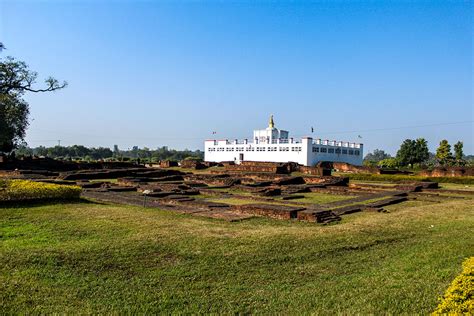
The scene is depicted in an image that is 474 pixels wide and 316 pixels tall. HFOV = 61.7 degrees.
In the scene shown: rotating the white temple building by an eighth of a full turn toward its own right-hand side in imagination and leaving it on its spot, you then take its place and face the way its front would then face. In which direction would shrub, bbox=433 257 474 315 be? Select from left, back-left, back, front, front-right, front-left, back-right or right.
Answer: left

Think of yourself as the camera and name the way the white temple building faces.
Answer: facing the viewer and to the left of the viewer

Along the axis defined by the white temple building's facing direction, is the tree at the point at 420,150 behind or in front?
behind

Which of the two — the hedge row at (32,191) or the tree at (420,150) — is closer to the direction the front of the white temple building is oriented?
the hedge row

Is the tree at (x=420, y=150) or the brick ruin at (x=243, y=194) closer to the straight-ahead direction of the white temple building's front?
the brick ruin

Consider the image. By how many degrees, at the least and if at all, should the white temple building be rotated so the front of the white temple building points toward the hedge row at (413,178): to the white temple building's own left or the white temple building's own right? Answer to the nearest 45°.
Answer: approximately 45° to the white temple building's own left

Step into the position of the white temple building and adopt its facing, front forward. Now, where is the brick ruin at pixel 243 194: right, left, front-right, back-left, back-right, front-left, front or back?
front-left

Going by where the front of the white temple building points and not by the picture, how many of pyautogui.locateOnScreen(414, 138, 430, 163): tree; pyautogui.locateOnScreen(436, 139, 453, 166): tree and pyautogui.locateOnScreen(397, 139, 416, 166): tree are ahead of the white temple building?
0

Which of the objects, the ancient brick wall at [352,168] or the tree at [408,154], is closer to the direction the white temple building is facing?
the ancient brick wall

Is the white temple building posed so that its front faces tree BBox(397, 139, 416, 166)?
no

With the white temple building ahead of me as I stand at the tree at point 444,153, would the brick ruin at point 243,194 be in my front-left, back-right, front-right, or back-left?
front-left

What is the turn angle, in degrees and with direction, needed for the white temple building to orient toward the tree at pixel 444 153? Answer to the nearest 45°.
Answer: approximately 135° to its left

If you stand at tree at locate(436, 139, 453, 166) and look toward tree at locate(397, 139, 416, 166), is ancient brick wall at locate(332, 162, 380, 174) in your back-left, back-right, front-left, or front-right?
front-left

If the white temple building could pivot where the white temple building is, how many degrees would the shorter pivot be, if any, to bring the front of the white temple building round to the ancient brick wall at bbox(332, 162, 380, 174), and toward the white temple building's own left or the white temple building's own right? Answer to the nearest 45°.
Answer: approximately 90° to the white temple building's own left

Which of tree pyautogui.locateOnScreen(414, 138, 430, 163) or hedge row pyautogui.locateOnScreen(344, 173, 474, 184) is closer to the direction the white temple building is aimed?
the hedge row
